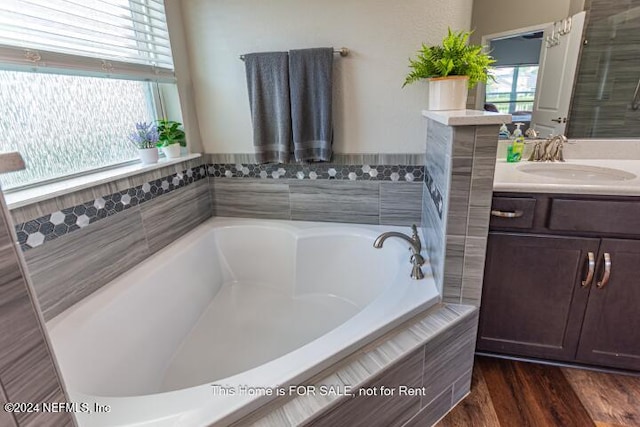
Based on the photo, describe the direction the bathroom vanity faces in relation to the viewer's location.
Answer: facing the viewer

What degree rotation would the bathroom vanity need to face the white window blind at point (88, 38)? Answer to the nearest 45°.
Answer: approximately 45° to its right

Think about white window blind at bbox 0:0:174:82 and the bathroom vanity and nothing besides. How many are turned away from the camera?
0

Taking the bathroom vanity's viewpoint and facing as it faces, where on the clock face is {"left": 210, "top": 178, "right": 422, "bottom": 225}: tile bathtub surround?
The tile bathtub surround is roughly at 3 o'clock from the bathroom vanity.

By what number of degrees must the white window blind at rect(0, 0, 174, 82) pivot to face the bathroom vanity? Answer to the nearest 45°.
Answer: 0° — it already faces it

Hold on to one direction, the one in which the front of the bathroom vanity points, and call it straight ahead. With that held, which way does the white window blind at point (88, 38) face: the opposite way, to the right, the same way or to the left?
to the left

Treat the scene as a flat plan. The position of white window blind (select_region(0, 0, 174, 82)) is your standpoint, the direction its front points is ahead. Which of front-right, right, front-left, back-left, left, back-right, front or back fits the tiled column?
front

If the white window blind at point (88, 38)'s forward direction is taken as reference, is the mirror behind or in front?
in front

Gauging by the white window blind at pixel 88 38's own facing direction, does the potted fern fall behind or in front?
in front

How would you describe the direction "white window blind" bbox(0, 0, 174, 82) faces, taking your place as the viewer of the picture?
facing the viewer and to the right of the viewer
